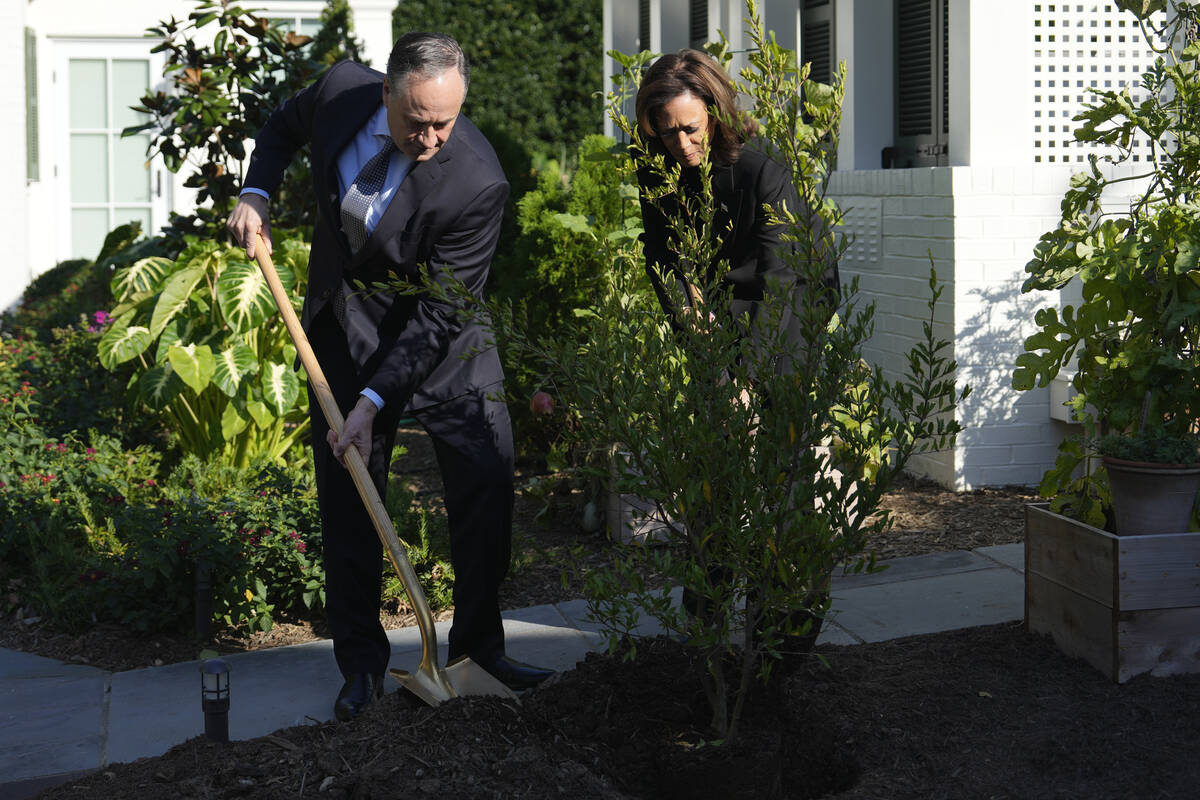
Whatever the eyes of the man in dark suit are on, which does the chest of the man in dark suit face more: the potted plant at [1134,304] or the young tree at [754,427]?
the young tree

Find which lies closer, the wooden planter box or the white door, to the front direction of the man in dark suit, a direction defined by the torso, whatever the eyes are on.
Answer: the wooden planter box

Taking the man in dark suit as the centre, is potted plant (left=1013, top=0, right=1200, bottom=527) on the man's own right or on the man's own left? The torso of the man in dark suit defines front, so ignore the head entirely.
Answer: on the man's own left

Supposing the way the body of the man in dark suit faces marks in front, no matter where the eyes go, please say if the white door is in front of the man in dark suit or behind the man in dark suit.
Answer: behind

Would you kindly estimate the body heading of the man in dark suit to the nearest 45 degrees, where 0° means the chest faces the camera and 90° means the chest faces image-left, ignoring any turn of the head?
approximately 0°
